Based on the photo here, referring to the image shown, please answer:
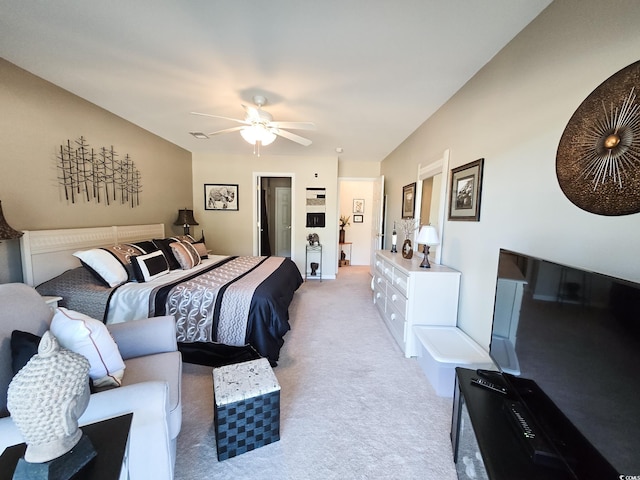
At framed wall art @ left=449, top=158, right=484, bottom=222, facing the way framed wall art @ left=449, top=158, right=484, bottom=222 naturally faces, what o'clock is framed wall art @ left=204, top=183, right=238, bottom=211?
framed wall art @ left=204, top=183, right=238, bottom=211 is roughly at 2 o'clock from framed wall art @ left=449, top=158, right=484, bottom=222.

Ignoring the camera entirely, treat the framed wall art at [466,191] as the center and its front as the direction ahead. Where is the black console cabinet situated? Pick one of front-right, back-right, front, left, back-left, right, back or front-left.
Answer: front-left

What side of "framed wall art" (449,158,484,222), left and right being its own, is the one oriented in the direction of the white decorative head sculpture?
front

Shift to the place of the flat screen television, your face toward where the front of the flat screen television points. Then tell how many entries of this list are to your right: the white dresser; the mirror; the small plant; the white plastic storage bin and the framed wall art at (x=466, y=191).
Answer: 5

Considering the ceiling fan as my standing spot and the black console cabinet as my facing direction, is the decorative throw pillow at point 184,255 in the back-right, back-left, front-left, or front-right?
back-right

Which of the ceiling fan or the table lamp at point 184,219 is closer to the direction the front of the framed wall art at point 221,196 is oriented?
the ceiling fan

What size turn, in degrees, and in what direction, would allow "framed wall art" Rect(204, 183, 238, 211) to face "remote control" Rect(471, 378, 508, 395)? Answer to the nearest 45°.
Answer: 0° — it already faces it

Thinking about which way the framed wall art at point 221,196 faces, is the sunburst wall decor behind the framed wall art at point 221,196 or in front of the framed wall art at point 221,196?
in front

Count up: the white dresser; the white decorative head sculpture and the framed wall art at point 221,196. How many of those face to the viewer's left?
1

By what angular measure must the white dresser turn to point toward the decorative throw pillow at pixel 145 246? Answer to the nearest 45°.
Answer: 0° — it already faces it

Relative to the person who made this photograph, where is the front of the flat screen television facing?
facing the viewer and to the left of the viewer

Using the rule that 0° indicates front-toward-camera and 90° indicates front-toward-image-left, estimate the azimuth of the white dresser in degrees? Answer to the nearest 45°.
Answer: approximately 90°

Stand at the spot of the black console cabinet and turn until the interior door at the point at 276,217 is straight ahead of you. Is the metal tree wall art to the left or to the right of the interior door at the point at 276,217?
left

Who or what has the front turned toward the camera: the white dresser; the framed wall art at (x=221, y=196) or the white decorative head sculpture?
the framed wall art

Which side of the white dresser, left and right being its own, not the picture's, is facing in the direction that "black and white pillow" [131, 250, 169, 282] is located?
front

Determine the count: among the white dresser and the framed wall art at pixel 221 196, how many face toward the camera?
1

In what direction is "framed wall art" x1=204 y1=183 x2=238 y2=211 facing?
toward the camera

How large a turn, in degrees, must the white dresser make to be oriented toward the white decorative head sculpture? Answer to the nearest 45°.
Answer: approximately 45° to its left
